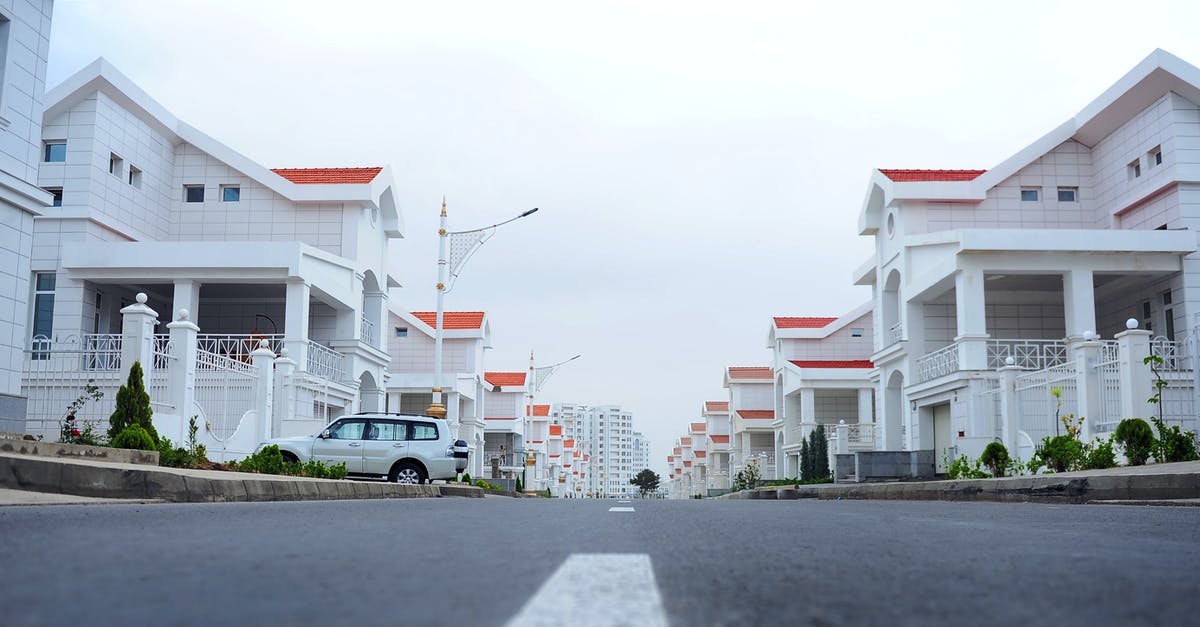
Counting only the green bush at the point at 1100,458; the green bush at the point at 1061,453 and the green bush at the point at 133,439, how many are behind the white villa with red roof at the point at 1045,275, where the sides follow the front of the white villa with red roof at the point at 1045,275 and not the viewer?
0

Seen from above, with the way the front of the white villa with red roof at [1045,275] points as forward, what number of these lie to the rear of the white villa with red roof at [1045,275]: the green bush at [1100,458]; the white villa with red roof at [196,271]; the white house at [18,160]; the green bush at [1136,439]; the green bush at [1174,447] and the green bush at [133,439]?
0

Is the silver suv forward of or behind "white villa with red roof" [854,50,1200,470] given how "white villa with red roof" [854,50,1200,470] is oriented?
forward

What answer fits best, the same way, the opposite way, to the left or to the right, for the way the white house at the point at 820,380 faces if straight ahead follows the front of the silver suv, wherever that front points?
the same way

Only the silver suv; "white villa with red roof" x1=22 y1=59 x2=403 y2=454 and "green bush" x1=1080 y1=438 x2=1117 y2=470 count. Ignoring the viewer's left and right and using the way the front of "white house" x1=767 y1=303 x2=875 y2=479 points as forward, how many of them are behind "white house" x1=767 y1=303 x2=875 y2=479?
0

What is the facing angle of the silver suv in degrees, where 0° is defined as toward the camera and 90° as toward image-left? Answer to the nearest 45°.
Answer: approximately 90°

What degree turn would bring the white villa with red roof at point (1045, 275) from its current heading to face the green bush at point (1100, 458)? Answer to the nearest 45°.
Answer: approximately 45° to its left

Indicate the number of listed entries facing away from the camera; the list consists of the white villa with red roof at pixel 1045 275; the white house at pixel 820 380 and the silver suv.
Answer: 0

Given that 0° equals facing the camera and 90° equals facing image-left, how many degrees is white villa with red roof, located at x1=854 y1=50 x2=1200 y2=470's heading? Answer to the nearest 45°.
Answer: approximately 45°

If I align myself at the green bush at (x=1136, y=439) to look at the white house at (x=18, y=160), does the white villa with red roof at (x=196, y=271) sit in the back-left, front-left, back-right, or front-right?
front-right

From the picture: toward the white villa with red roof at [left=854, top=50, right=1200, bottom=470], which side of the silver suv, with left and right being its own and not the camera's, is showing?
back

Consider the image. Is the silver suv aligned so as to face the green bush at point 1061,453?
no

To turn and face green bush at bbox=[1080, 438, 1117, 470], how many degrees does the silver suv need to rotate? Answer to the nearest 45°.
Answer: approximately 135° to its left

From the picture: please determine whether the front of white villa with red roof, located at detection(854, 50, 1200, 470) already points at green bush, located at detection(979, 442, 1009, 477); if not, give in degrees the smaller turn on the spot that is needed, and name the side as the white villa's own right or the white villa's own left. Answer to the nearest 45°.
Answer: approximately 45° to the white villa's own left

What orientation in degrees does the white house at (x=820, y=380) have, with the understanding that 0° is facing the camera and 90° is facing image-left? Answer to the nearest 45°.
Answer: approximately 45°

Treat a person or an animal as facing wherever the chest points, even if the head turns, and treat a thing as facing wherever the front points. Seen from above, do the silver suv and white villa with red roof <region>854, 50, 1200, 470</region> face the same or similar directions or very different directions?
same or similar directions

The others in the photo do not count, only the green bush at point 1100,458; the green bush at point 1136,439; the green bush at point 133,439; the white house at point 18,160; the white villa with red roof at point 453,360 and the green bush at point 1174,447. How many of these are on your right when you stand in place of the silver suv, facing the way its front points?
1

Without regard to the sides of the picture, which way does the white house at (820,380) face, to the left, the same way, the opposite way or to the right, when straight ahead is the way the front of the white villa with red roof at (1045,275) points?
the same way
